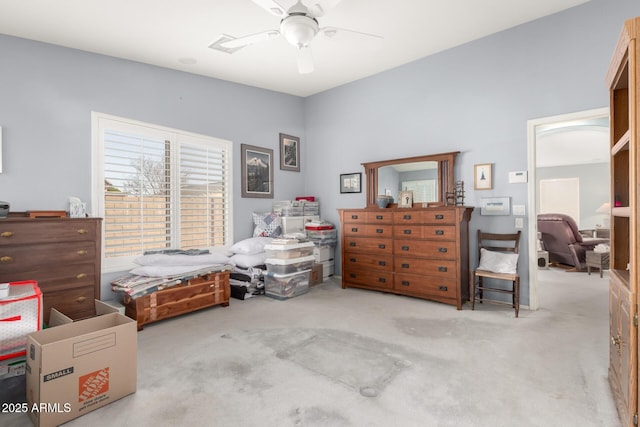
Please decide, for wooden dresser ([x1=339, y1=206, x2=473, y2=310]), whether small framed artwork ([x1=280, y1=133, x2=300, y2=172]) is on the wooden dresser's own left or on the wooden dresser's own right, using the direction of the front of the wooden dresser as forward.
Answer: on the wooden dresser's own right

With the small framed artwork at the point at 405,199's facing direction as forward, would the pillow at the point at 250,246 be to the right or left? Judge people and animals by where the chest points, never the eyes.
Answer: on its right

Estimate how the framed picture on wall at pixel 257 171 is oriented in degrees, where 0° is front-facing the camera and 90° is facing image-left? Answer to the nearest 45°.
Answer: approximately 315°

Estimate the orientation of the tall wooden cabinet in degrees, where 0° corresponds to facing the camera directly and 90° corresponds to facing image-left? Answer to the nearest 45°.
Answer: approximately 90°

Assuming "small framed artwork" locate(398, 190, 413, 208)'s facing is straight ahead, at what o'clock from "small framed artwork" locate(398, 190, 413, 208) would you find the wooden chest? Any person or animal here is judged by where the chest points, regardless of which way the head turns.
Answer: The wooden chest is roughly at 2 o'clock from the small framed artwork.

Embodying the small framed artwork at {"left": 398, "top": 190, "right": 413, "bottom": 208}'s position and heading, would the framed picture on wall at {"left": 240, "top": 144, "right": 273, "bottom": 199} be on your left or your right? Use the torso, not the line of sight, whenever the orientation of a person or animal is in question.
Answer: on your right

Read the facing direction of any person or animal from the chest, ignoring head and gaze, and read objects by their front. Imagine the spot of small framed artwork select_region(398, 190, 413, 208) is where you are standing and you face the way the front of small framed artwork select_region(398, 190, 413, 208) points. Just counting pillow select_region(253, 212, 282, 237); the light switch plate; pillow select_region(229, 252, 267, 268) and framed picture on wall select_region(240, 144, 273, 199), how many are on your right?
3

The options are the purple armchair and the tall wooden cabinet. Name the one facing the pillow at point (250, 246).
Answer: the tall wooden cabinet
